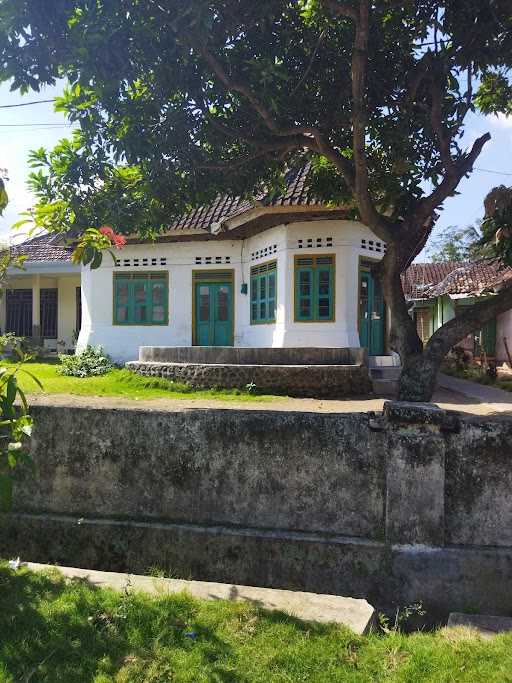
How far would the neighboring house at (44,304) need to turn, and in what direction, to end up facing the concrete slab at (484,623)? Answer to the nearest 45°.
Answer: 0° — it already faces it

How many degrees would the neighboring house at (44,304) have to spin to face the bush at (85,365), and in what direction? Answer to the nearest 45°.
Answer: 0° — it already faces it

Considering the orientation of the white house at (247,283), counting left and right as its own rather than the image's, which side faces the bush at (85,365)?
right

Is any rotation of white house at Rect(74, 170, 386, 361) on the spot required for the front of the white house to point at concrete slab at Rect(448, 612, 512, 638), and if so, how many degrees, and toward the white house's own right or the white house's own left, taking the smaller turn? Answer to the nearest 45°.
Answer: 0° — it already faces it

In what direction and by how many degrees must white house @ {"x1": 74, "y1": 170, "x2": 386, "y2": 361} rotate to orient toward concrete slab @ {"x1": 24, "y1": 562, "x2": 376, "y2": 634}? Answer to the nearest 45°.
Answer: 0° — it already faces it

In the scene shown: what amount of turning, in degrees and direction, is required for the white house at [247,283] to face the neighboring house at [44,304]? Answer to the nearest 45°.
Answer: approximately 135° to its right

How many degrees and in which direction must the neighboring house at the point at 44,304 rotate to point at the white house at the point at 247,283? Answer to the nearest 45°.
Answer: approximately 45° to its left
